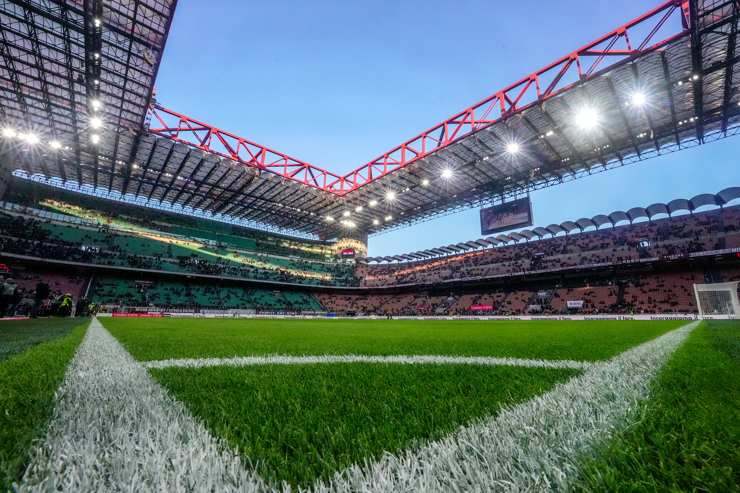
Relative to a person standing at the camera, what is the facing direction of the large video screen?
facing the viewer and to the left of the viewer
